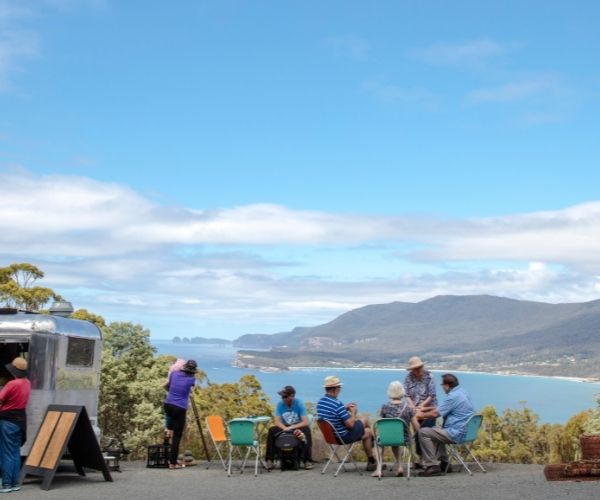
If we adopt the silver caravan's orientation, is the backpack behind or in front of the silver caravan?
in front

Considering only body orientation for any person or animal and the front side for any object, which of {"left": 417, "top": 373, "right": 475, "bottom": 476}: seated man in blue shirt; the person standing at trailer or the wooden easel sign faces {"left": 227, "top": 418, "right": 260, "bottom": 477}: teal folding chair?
the seated man in blue shirt

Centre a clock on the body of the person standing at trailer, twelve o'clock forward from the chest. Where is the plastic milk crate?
The plastic milk crate is roughly at 3 o'clock from the person standing at trailer.

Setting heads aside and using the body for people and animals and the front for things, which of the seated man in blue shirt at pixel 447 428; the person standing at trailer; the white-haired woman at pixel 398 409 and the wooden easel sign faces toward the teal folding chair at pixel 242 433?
the seated man in blue shirt

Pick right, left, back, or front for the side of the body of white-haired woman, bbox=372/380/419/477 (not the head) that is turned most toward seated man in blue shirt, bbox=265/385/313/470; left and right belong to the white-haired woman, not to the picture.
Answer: left

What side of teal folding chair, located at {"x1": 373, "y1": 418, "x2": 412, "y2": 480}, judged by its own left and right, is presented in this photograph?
back

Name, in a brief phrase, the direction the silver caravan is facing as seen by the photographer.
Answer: facing the viewer and to the right of the viewer

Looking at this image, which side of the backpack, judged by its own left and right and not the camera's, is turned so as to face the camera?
front

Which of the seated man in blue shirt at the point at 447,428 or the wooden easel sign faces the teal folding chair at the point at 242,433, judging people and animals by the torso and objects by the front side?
the seated man in blue shirt

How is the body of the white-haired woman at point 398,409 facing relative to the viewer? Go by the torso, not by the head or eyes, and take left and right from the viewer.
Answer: facing away from the viewer

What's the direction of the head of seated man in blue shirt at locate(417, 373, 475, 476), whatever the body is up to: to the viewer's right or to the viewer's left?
to the viewer's left

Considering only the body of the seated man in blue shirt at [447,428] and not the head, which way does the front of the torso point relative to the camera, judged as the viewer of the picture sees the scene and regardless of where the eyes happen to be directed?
to the viewer's left
